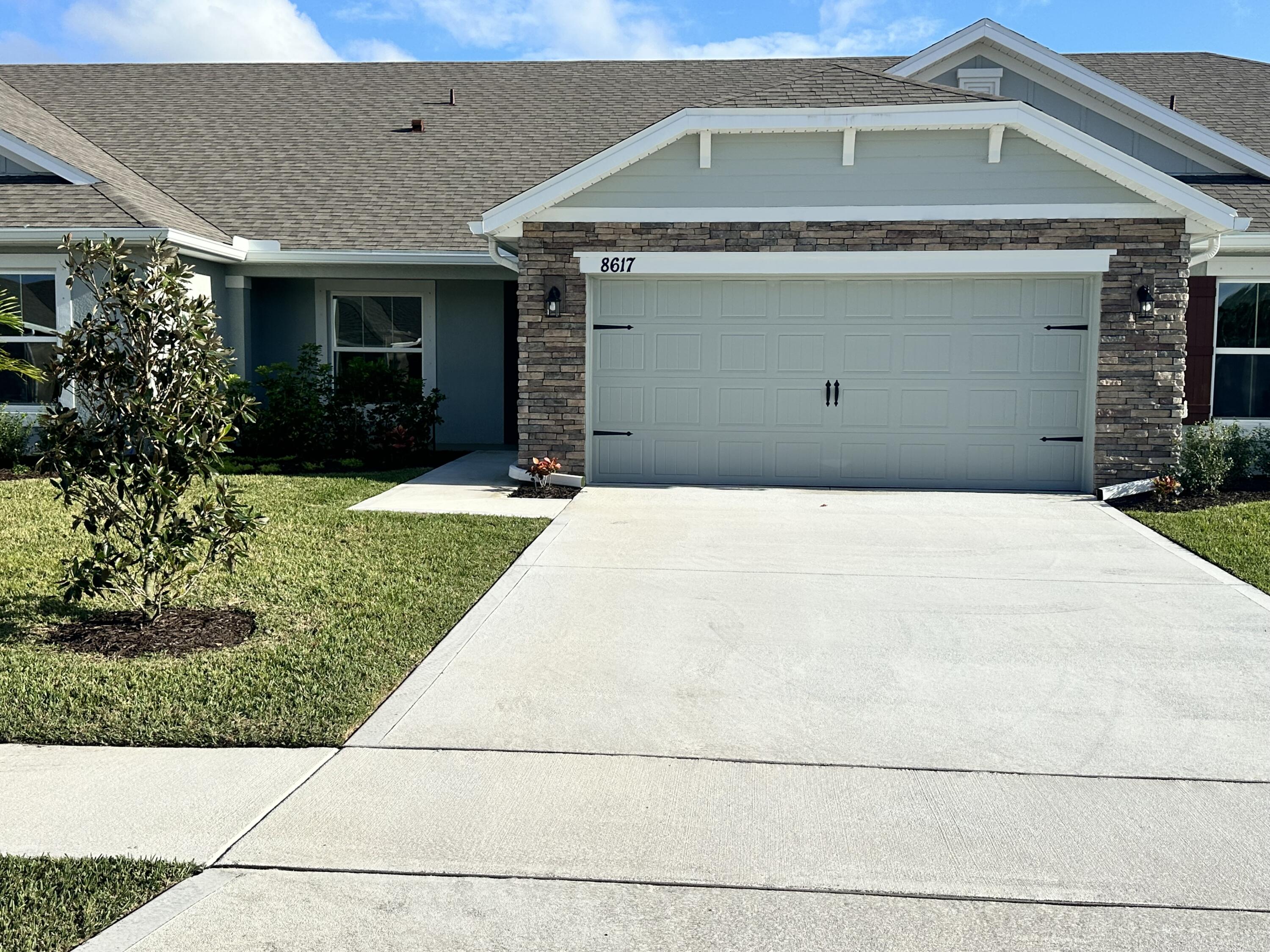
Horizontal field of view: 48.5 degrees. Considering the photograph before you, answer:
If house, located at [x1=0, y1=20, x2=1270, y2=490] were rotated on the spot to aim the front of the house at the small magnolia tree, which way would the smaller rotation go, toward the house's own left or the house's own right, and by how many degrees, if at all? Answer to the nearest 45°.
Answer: approximately 45° to the house's own right

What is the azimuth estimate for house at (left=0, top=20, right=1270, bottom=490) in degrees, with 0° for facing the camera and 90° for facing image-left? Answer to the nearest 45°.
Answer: approximately 0°

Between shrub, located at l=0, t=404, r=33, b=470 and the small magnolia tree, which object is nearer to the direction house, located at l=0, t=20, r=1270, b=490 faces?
the small magnolia tree

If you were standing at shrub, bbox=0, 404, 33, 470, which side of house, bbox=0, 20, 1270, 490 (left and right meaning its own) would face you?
right
